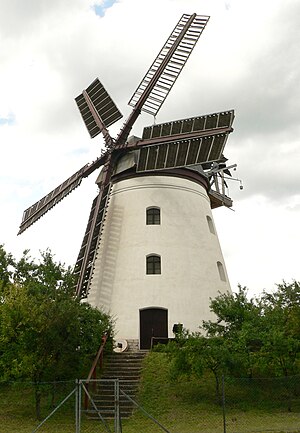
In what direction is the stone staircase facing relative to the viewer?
toward the camera

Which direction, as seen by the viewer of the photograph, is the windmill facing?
facing the viewer and to the left of the viewer

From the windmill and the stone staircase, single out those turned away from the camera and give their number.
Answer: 0
